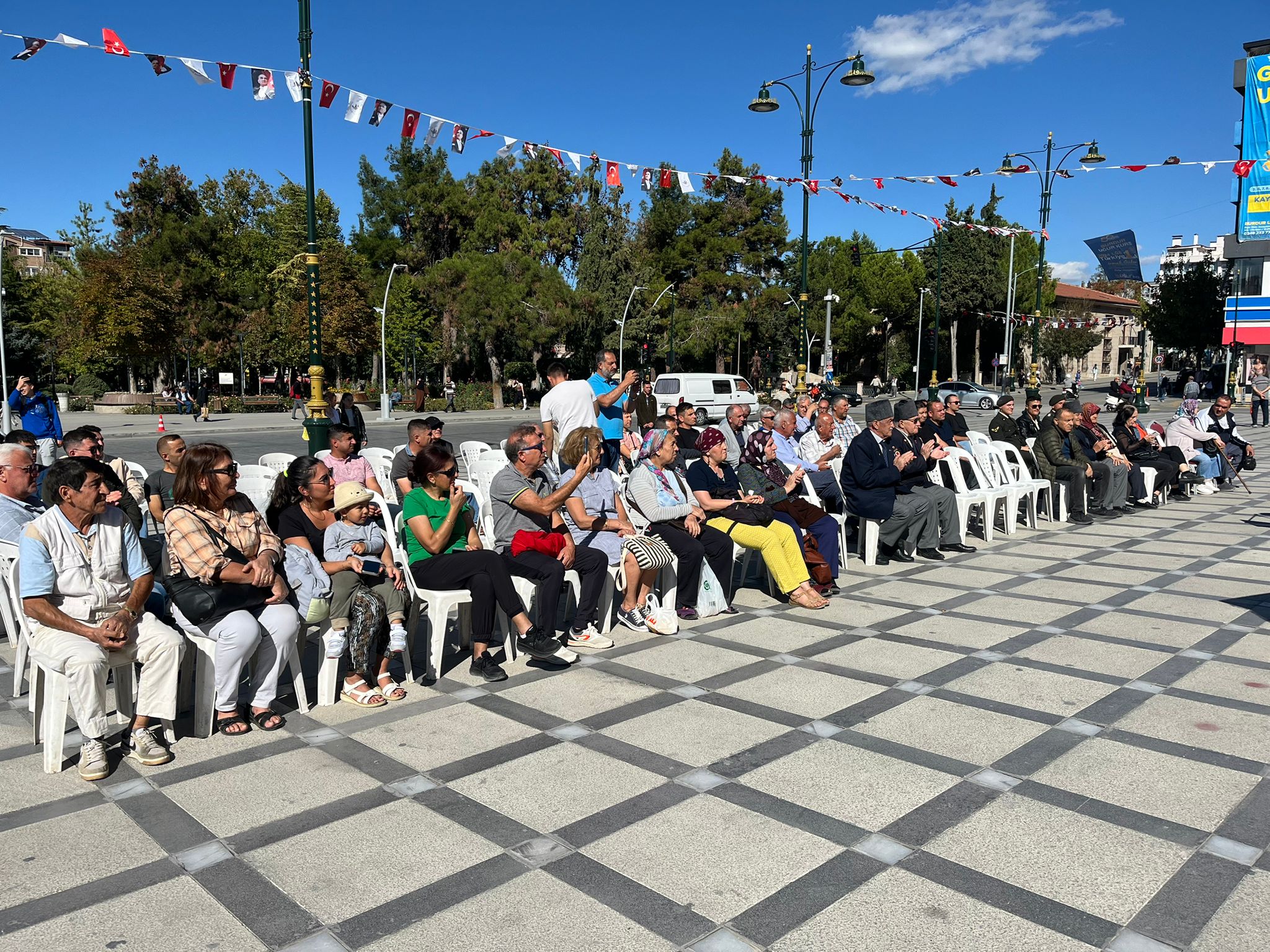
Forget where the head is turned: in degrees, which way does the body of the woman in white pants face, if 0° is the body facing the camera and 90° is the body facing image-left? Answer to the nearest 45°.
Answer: approximately 315°

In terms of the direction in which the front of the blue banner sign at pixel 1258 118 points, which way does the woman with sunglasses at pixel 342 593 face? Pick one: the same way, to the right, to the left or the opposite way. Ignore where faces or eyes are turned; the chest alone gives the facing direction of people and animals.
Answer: to the left

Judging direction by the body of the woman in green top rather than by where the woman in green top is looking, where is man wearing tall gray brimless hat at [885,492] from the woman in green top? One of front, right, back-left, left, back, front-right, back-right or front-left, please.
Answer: left

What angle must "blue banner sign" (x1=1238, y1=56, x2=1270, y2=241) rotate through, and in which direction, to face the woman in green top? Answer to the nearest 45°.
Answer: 0° — it already faces them

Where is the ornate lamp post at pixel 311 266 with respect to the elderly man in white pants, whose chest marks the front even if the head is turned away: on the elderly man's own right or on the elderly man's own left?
on the elderly man's own left

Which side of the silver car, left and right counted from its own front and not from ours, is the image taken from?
right

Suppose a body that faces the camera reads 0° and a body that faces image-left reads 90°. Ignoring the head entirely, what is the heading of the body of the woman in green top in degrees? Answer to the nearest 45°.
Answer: approximately 315°
